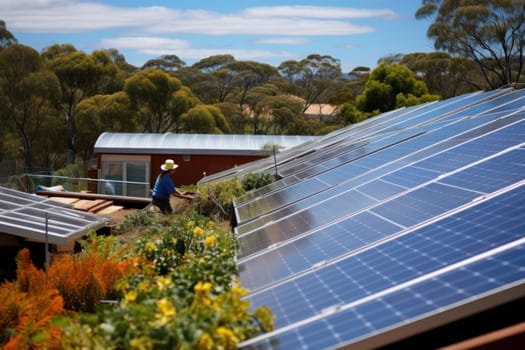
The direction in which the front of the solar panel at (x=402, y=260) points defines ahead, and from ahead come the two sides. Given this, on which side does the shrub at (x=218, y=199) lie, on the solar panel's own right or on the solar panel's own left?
on the solar panel's own right

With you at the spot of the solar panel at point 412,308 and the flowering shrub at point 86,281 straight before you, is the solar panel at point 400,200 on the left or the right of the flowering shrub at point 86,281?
right

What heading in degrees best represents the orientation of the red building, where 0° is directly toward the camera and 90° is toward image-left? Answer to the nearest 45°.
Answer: approximately 0°

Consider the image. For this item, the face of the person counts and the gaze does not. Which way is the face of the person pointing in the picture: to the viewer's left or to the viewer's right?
to the viewer's right

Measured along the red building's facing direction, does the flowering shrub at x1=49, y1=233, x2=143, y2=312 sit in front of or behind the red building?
in front

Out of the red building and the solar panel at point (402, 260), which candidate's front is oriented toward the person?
the red building

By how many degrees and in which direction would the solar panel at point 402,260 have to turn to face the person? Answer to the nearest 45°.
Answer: approximately 90° to its right

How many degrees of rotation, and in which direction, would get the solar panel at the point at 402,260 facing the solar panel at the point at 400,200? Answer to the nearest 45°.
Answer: approximately 135° to its right

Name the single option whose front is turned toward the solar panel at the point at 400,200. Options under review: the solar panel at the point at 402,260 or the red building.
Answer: the red building

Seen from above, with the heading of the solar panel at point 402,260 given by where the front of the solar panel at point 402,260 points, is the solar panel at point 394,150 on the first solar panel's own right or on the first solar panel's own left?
on the first solar panel's own right

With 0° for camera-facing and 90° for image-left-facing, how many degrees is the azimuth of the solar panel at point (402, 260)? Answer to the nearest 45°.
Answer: approximately 45°

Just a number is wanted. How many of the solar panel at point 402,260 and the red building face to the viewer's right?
0

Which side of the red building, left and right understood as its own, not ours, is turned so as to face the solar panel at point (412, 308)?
front
